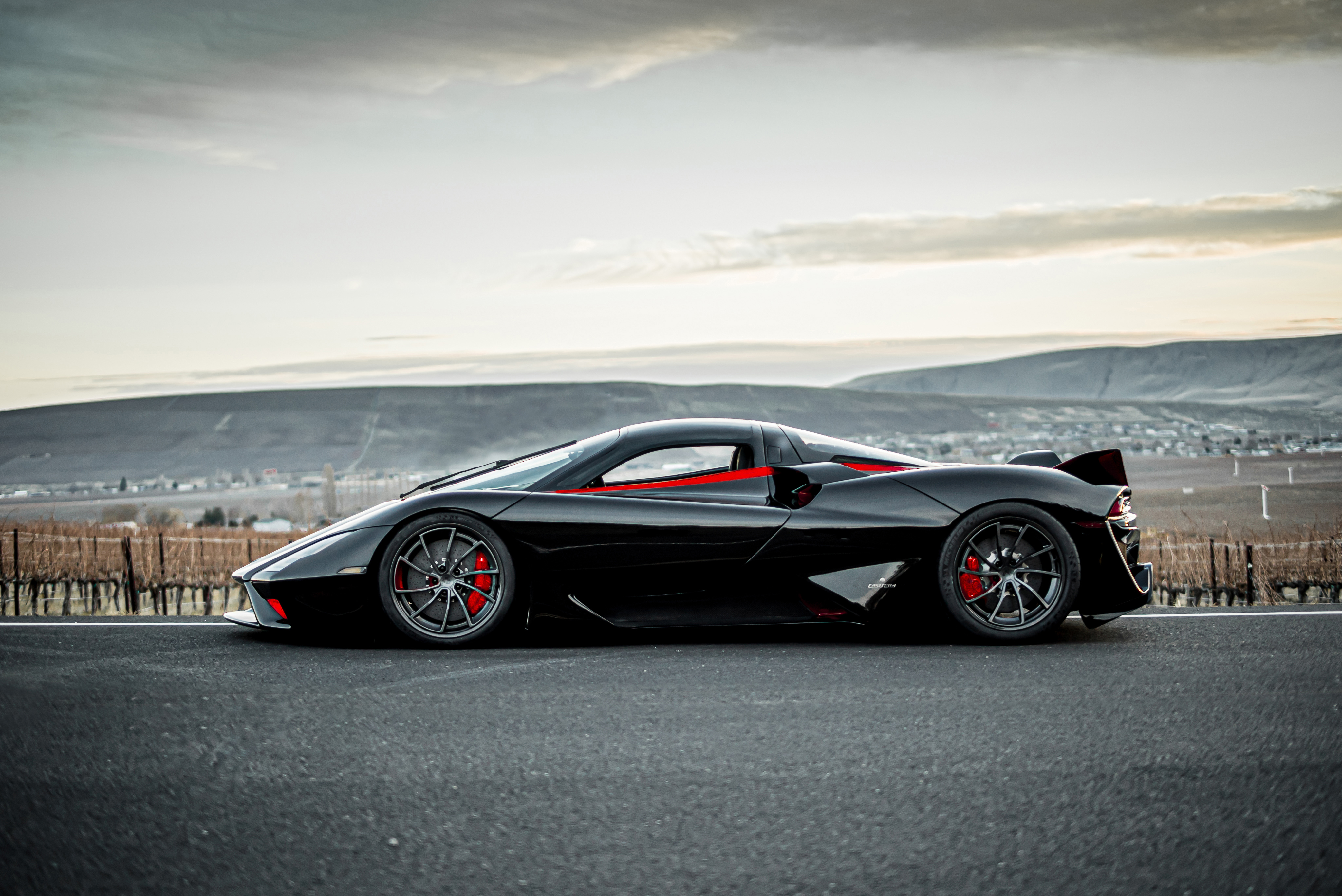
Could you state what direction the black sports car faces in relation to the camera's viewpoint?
facing to the left of the viewer

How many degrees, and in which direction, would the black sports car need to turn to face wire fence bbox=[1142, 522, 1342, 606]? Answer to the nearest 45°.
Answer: approximately 135° to its right

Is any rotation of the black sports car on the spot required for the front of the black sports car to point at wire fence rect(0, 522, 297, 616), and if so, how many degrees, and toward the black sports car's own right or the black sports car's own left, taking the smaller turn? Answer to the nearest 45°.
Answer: approximately 45° to the black sports car's own right

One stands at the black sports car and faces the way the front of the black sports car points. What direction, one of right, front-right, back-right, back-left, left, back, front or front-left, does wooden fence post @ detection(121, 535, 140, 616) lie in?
front-right

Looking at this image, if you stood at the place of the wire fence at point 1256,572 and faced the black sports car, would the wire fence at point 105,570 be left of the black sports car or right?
right

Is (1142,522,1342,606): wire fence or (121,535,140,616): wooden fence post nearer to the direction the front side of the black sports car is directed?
the wooden fence post
